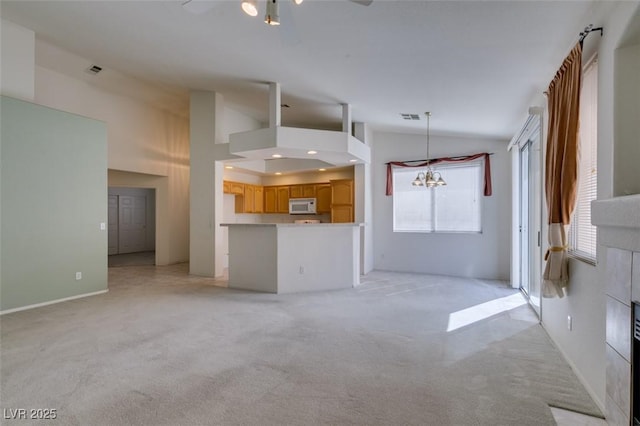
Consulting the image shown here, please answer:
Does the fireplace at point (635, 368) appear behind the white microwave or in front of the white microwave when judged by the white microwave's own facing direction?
in front

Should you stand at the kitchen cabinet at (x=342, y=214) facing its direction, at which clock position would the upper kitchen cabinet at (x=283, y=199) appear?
The upper kitchen cabinet is roughly at 4 o'clock from the kitchen cabinet.

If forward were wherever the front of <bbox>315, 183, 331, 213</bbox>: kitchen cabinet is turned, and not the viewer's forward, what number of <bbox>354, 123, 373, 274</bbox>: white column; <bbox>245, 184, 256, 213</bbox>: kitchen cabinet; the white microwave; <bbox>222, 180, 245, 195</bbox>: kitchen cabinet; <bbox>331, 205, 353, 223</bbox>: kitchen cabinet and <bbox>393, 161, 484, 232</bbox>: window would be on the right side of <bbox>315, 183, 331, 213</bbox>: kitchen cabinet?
3

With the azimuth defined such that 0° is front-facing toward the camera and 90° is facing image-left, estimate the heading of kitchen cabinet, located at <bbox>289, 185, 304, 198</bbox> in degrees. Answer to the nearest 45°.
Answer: approximately 0°

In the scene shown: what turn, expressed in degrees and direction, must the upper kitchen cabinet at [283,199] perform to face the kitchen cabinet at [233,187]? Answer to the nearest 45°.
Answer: approximately 45° to its right

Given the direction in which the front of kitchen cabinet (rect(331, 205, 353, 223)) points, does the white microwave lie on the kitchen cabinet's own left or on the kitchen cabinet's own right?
on the kitchen cabinet's own right

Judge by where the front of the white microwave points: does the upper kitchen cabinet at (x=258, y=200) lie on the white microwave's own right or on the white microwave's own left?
on the white microwave's own right

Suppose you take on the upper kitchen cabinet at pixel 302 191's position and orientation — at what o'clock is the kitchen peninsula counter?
The kitchen peninsula counter is roughly at 12 o'clock from the upper kitchen cabinet.

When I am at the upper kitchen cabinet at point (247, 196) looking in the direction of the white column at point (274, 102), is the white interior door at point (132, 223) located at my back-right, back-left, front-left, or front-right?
back-right

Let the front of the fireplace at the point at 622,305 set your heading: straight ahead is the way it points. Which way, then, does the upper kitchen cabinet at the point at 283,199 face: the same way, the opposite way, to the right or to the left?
to the left

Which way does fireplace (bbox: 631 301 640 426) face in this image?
to the viewer's left

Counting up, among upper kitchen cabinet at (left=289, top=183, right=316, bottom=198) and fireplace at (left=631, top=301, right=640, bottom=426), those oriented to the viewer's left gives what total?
1
